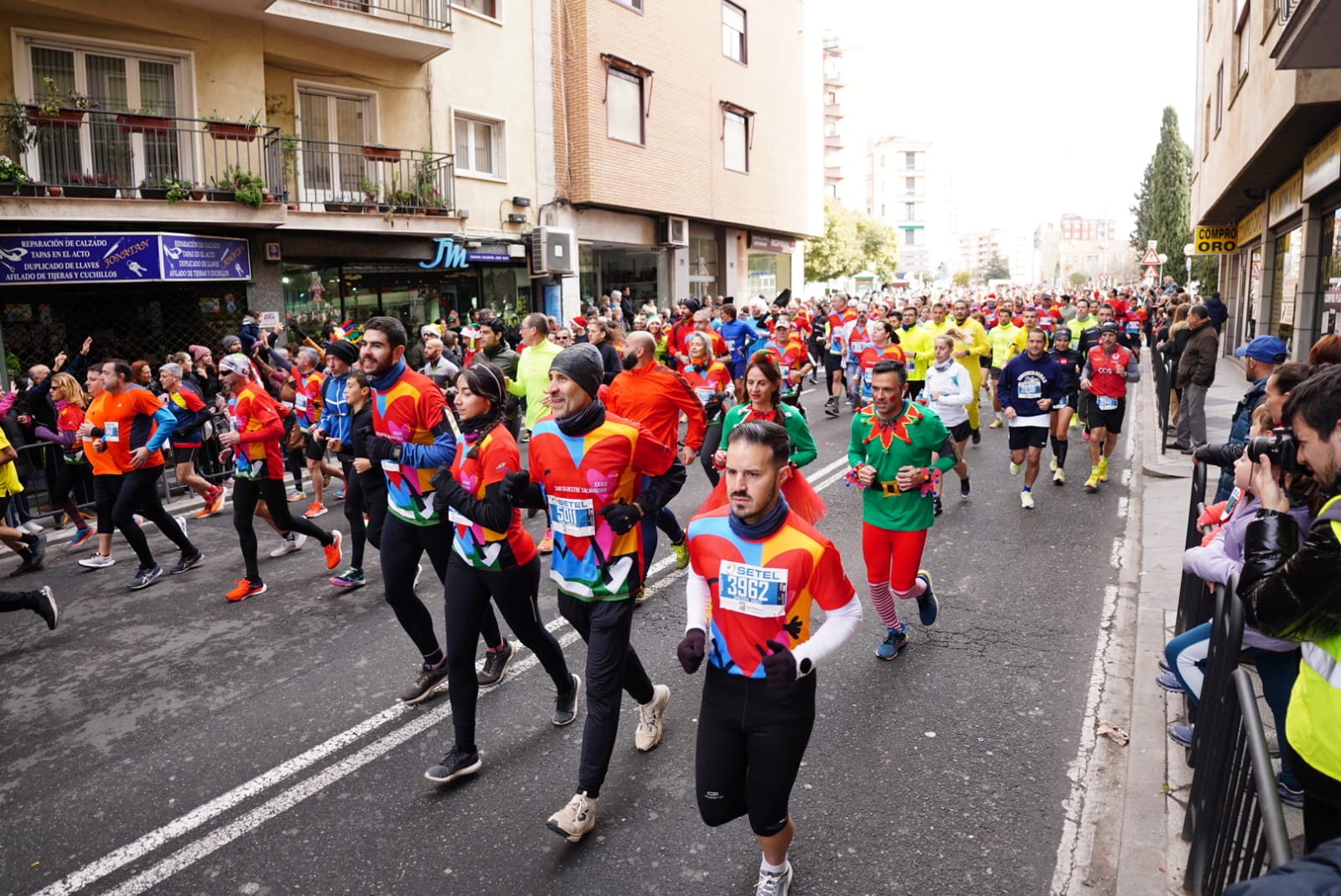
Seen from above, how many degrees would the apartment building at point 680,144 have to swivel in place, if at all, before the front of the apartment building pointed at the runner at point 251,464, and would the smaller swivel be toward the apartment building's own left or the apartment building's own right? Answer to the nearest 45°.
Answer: approximately 45° to the apartment building's own right

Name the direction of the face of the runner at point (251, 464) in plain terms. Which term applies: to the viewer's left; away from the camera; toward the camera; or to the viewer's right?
to the viewer's left

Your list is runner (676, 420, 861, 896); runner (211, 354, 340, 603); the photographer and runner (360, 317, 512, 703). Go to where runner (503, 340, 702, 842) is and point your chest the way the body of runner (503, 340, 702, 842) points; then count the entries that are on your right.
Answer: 2

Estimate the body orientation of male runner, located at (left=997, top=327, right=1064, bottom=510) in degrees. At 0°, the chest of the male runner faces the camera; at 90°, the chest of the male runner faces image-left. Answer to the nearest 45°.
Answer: approximately 0°

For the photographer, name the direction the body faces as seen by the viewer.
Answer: to the viewer's left

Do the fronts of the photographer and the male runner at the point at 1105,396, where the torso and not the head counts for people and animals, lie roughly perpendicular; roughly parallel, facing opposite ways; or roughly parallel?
roughly perpendicular

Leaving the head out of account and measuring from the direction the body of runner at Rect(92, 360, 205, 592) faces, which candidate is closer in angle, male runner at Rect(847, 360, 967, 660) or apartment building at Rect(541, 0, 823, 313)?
the male runner

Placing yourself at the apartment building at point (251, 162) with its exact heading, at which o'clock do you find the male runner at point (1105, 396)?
The male runner is roughly at 12 o'clock from the apartment building.

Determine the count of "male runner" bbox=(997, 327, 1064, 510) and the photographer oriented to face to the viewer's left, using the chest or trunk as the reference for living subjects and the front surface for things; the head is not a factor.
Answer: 1
